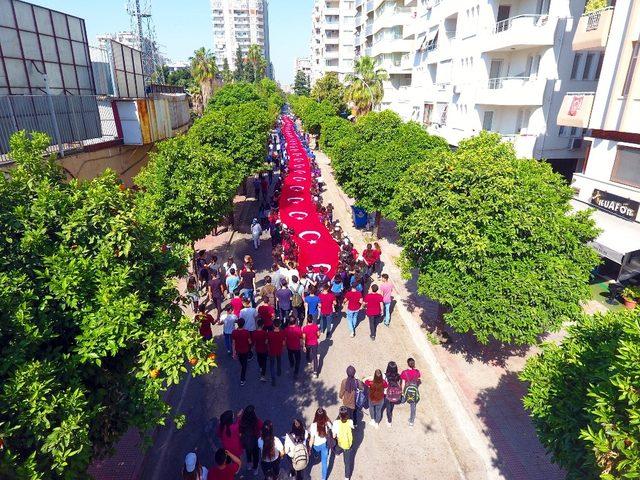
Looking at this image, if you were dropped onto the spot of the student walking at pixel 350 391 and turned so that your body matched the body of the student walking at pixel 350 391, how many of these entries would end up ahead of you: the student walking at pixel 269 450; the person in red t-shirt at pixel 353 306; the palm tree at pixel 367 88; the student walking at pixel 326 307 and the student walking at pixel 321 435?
3

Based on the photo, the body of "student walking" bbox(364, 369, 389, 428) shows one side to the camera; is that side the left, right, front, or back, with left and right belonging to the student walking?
back

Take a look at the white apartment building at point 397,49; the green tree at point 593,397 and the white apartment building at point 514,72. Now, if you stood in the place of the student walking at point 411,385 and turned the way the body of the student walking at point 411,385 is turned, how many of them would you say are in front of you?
2

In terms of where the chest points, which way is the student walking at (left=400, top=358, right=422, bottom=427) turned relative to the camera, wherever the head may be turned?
away from the camera

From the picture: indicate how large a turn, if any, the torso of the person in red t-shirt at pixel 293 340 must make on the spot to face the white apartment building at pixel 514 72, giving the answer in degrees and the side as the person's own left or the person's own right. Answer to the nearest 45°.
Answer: approximately 45° to the person's own right

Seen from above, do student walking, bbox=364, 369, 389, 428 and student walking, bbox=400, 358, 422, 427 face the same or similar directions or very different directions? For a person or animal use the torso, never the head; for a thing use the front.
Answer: same or similar directions

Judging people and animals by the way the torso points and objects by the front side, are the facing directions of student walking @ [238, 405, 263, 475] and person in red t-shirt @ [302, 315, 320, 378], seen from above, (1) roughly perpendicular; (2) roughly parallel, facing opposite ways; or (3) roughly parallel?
roughly parallel

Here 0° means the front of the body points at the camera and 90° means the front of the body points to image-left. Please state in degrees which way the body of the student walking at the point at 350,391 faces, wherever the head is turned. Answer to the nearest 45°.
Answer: approximately 180°

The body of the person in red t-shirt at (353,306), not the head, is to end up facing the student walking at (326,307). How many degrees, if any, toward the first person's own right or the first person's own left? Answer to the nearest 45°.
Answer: approximately 90° to the first person's own left

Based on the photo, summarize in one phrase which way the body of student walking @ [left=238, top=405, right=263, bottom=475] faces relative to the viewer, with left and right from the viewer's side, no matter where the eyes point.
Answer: facing away from the viewer

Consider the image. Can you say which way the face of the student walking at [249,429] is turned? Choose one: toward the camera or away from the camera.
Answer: away from the camera

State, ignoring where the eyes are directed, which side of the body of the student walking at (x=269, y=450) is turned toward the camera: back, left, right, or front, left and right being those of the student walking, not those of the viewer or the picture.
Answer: back

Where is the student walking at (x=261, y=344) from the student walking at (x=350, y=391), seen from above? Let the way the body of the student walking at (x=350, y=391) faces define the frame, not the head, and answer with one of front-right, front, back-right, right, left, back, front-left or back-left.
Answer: front-left

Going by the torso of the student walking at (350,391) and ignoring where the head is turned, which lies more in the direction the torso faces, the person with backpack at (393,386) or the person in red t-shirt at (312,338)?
the person in red t-shirt

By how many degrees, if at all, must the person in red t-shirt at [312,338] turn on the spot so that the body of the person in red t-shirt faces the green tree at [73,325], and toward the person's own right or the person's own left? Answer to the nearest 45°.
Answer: approximately 135° to the person's own left

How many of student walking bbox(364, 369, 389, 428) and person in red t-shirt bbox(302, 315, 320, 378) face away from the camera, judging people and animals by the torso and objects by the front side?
2

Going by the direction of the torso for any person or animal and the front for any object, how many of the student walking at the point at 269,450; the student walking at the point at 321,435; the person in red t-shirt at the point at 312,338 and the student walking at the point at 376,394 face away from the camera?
4

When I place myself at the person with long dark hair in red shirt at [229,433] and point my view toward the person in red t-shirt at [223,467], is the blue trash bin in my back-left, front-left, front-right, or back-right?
back-left

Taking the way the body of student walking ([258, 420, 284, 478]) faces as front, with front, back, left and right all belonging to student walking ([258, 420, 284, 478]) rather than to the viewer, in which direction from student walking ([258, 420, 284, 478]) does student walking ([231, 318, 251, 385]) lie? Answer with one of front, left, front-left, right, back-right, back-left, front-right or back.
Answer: front

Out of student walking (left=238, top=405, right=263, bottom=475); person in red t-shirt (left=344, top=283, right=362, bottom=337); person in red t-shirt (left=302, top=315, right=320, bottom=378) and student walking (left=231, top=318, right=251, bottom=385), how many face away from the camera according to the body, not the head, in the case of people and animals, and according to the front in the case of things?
4

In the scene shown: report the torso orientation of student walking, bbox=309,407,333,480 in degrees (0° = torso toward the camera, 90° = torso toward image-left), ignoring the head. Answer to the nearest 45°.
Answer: approximately 180°
